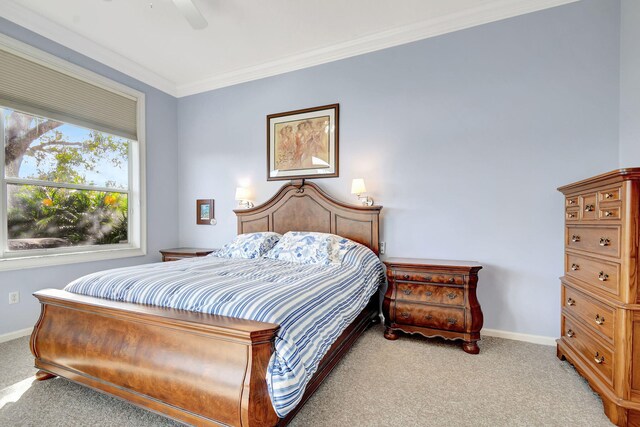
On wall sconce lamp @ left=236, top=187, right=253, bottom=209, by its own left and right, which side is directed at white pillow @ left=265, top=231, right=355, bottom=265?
left

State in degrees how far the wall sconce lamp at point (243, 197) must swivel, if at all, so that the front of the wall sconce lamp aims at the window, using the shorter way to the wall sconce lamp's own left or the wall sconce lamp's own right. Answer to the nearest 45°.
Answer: approximately 45° to the wall sconce lamp's own right

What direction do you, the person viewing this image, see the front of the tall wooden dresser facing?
facing the viewer and to the left of the viewer

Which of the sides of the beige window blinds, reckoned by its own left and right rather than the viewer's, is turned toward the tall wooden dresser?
front

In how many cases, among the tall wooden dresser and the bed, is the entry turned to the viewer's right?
0

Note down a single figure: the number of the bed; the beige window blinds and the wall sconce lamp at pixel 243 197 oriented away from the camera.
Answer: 0

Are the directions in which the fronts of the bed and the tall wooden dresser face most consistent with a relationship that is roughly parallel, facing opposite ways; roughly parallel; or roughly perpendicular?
roughly perpendicular

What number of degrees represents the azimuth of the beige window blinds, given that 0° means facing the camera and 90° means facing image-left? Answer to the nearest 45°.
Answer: approximately 315°

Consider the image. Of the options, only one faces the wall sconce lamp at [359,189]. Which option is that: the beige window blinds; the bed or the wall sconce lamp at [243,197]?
the beige window blinds

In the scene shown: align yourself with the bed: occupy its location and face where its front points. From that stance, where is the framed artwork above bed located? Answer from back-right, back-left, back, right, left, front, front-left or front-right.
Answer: back

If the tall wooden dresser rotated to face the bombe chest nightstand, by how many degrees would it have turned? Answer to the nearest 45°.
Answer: approximately 45° to its right

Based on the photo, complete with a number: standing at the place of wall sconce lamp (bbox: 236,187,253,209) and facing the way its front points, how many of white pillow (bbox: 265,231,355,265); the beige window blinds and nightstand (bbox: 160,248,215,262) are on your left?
1

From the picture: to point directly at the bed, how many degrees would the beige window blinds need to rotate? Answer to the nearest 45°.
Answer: approximately 45° to its right

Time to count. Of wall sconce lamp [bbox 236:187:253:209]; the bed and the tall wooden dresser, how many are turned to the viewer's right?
0

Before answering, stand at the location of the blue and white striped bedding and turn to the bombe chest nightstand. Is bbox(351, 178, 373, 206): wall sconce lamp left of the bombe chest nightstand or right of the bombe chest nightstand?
left

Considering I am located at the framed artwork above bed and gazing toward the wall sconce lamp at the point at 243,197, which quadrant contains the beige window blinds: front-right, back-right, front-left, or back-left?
front-left
